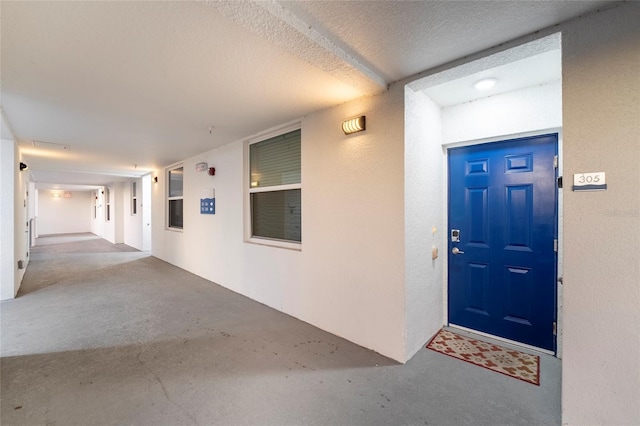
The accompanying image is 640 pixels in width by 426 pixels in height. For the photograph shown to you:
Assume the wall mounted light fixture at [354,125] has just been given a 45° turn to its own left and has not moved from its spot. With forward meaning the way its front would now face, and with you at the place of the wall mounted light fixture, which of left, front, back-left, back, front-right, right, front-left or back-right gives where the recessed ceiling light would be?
left

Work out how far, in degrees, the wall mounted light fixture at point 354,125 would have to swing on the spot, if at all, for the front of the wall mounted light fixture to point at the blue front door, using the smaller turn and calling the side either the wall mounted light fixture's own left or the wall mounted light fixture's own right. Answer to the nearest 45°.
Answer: approximately 135° to the wall mounted light fixture's own left

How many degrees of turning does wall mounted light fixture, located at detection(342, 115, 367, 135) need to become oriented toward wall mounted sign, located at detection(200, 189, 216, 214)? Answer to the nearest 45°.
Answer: approximately 90° to its right
